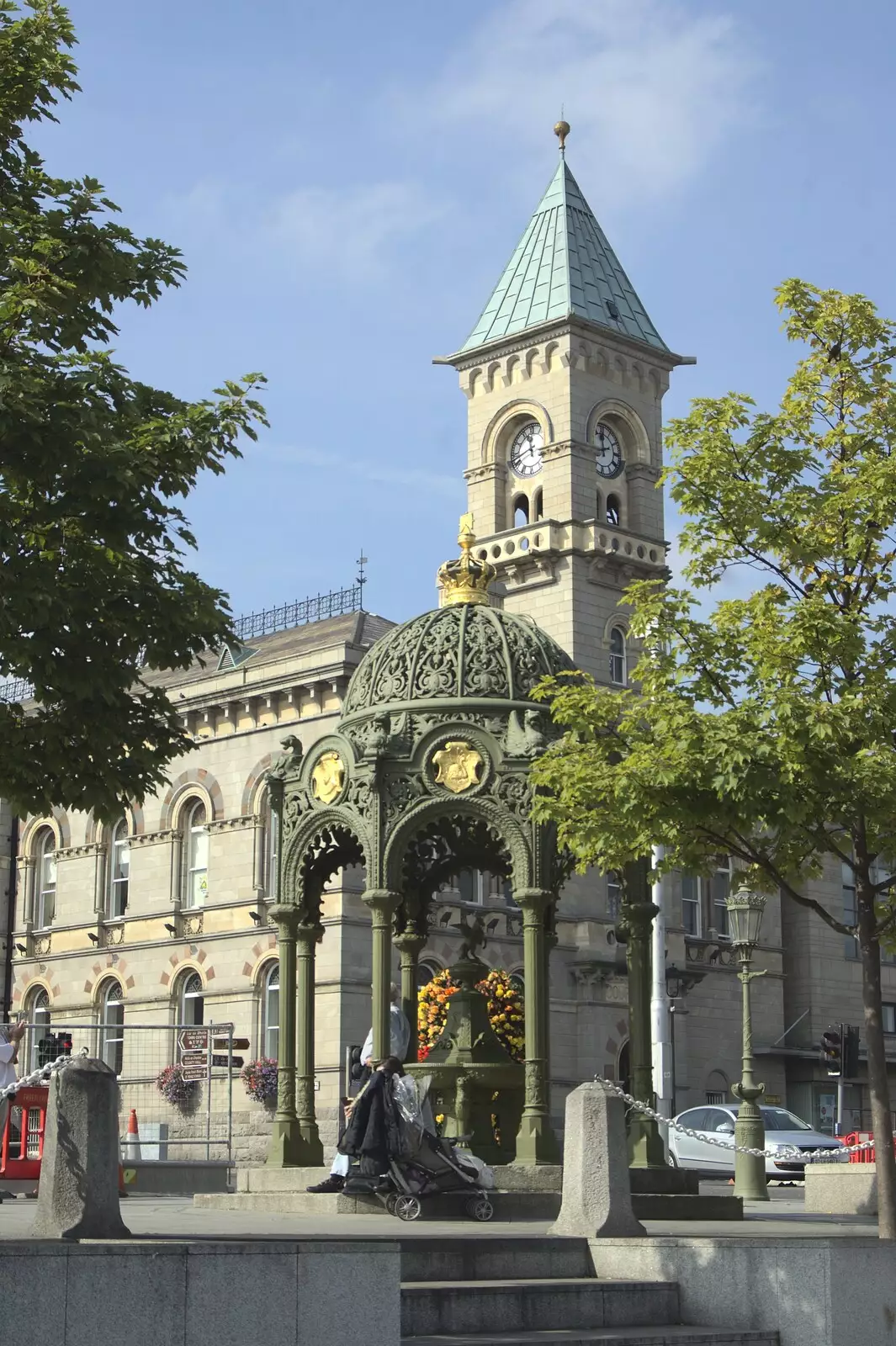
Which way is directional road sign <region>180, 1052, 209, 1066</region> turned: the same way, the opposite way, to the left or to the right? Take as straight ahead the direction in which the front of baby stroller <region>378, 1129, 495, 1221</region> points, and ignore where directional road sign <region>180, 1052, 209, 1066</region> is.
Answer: to the right

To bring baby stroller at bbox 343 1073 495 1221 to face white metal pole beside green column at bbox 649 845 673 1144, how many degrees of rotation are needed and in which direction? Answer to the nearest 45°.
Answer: approximately 90° to its left

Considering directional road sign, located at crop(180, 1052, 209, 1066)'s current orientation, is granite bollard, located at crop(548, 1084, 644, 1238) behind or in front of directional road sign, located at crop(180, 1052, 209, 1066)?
in front

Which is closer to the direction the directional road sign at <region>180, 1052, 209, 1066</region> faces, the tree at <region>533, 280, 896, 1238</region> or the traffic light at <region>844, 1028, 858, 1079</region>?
the tree

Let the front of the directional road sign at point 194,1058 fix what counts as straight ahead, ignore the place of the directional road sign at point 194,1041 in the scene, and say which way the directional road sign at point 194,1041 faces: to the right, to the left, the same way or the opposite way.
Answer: the same way

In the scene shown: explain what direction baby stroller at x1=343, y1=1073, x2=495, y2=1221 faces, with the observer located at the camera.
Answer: facing to the right of the viewer

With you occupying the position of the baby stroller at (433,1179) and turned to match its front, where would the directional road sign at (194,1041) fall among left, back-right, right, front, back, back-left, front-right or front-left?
left

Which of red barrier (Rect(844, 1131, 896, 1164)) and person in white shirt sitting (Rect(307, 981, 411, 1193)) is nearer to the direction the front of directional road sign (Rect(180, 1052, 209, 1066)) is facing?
the person in white shirt sitting

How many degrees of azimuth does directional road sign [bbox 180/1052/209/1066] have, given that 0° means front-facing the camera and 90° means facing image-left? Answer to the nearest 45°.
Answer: approximately 0°

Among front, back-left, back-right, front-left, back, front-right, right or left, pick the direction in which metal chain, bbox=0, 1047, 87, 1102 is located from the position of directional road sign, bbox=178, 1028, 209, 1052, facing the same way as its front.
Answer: front

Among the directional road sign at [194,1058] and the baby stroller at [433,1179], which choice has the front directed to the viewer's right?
the baby stroller
